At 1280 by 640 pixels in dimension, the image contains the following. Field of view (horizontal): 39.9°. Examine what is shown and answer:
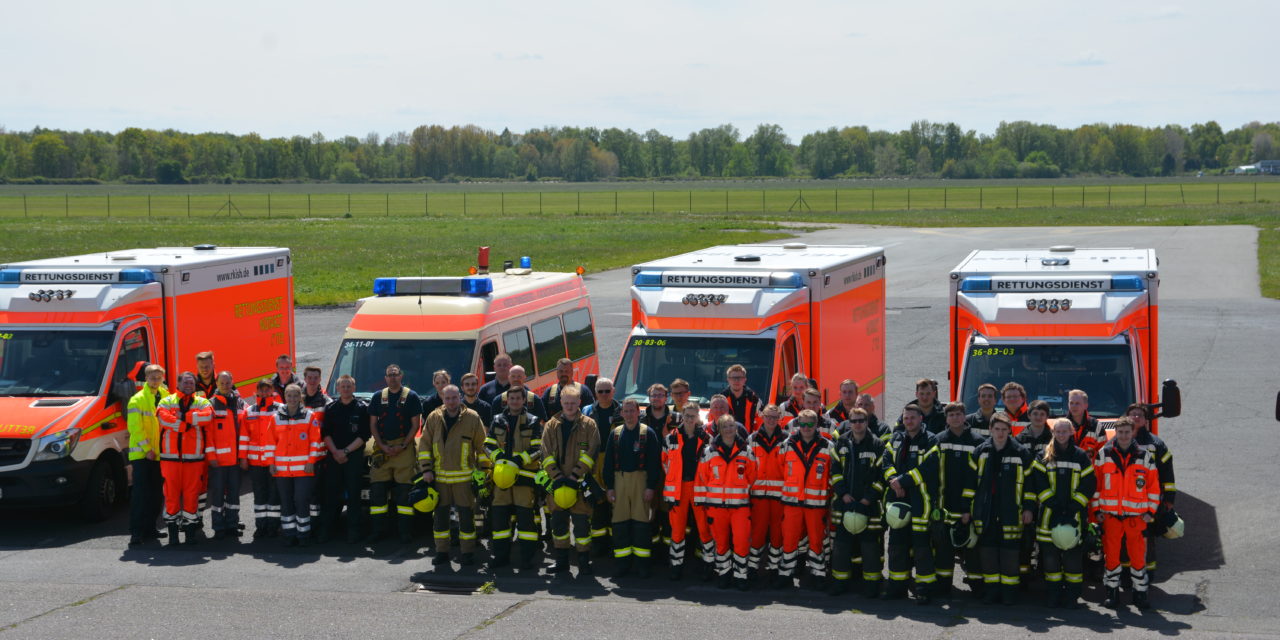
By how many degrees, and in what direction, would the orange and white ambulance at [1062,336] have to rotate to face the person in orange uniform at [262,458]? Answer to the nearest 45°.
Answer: approximately 90° to its right

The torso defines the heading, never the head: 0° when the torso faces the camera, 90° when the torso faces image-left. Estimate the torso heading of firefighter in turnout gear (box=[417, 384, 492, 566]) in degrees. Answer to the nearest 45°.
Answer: approximately 0°

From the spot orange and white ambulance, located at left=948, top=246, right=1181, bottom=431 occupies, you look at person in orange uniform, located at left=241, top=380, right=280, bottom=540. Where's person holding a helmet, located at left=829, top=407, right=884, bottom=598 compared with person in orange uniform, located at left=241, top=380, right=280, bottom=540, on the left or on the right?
left

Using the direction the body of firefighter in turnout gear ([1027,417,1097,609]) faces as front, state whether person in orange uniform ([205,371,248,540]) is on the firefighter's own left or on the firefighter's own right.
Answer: on the firefighter's own right

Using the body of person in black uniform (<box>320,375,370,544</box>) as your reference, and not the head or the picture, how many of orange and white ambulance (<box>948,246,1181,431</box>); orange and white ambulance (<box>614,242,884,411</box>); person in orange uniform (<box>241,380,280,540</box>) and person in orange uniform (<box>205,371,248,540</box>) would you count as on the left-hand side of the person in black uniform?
2

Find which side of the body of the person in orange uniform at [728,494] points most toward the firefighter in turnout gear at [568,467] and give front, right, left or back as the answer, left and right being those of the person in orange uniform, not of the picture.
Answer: right
